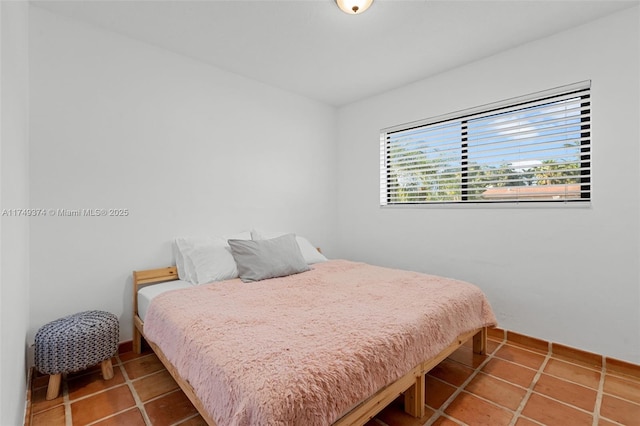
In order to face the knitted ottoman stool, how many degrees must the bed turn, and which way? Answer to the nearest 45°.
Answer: approximately 135° to its right

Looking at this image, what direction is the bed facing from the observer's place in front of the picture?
facing the viewer and to the right of the viewer

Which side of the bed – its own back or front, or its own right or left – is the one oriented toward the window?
left
